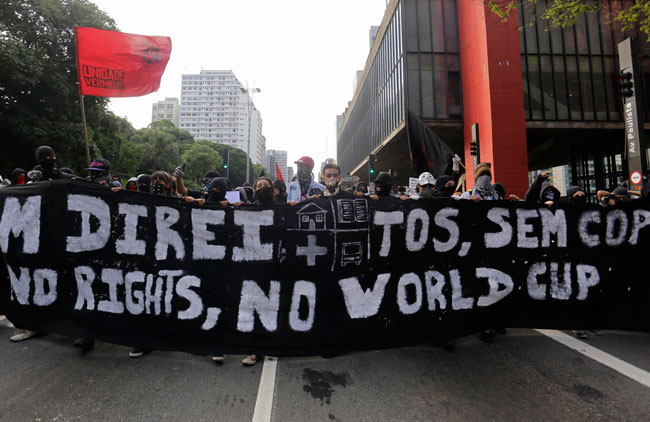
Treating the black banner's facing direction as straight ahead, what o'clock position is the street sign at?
The street sign is roughly at 8 o'clock from the black banner.

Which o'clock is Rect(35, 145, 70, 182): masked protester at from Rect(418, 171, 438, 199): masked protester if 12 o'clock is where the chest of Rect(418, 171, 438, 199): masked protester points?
Rect(35, 145, 70, 182): masked protester is roughly at 2 o'clock from Rect(418, 171, 438, 199): masked protester.

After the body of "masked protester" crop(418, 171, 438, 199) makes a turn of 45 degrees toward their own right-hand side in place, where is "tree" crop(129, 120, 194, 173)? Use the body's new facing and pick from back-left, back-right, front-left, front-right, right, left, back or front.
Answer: right

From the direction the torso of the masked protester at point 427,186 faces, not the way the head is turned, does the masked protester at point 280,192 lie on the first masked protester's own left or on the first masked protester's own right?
on the first masked protester's own right

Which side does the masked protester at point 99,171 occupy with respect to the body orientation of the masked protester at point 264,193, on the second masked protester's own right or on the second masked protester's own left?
on the second masked protester's own right

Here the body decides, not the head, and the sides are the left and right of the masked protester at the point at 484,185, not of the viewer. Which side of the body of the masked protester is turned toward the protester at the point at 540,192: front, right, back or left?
left

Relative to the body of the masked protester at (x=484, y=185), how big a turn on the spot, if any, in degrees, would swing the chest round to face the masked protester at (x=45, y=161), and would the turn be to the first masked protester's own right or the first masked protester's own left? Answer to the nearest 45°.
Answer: approximately 45° to the first masked protester's own right

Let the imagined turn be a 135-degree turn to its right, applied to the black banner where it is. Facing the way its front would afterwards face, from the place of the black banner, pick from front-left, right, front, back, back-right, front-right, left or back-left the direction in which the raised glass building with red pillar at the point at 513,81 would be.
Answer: right

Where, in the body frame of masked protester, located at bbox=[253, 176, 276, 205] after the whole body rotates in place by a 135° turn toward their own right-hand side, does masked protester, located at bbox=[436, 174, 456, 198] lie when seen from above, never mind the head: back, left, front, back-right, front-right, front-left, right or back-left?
back-right

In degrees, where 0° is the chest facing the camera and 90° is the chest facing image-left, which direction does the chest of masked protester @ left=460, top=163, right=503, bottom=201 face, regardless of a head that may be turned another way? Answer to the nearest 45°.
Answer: approximately 0°

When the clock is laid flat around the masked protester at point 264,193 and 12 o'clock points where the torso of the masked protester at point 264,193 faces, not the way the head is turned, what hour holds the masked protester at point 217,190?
the masked protester at point 217,190 is roughly at 4 o'clock from the masked protester at point 264,193.

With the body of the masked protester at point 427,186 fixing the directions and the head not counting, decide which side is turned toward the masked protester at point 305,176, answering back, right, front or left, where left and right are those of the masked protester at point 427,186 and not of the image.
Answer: right

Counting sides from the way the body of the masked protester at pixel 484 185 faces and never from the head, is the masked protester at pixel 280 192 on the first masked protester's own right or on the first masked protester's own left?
on the first masked protester's own right
